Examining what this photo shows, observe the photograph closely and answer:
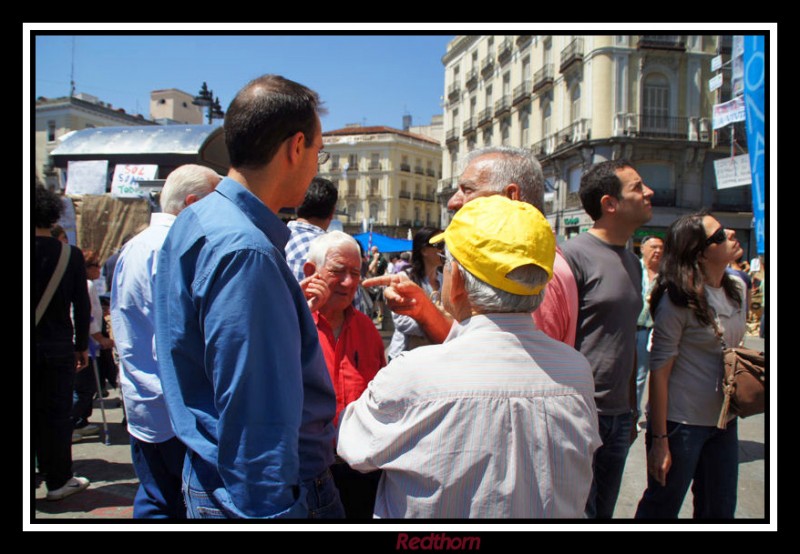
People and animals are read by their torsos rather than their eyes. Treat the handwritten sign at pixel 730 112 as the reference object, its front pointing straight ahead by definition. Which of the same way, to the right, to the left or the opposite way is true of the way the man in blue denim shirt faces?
the opposite way

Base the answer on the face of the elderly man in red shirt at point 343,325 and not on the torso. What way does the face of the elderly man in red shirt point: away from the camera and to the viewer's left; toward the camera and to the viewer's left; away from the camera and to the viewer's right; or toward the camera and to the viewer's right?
toward the camera and to the viewer's right

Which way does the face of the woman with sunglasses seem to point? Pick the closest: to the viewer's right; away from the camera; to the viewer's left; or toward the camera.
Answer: to the viewer's right

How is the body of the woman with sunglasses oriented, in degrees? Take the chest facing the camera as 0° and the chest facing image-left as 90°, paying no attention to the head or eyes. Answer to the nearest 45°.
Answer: approximately 315°

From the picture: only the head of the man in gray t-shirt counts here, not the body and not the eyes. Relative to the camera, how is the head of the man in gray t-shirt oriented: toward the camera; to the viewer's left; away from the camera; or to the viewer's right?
to the viewer's right

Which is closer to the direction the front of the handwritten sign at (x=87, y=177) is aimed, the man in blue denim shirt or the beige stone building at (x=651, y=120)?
the man in blue denim shirt

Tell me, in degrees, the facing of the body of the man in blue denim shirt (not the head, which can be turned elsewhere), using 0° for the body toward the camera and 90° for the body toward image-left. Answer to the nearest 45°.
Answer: approximately 225°

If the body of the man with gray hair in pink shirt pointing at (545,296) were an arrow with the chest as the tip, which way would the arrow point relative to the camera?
to the viewer's left

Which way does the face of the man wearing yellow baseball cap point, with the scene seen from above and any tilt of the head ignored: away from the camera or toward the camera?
away from the camera
